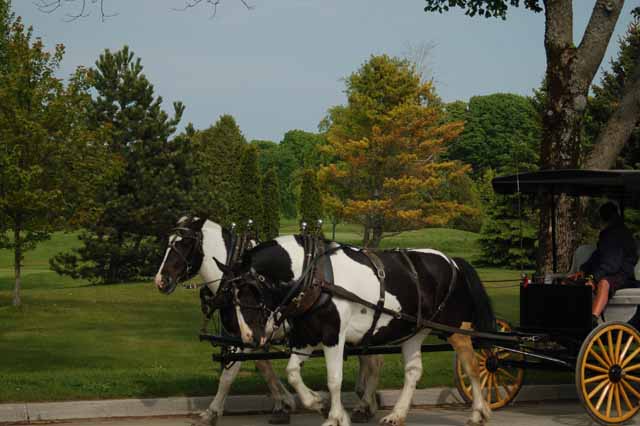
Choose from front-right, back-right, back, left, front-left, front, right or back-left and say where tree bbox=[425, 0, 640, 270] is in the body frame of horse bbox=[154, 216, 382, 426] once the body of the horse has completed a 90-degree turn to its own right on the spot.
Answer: front-right

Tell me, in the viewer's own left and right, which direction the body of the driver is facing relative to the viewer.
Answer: facing to the left of the viewer

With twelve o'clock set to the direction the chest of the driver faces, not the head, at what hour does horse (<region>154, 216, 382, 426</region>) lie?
The horse is roughly at 11 o'clock from the driver.

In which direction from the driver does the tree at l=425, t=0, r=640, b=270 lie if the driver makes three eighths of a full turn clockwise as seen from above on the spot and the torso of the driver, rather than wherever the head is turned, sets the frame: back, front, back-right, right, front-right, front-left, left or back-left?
front-left

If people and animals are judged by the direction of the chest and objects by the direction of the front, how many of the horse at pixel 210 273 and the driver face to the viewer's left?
2

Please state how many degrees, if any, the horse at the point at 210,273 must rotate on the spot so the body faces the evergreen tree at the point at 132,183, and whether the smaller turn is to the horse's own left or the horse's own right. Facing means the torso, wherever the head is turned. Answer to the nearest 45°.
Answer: approximately 90° to the horse's own right

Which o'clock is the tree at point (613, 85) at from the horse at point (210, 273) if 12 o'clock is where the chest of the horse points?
The tree is roughly at 4 o'clock from the horse.

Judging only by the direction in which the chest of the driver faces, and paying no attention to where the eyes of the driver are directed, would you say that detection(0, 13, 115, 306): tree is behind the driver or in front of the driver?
in front

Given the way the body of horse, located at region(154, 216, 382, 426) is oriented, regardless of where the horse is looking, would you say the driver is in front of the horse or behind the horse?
behind

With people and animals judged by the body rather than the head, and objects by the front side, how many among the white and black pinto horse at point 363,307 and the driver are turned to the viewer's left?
2

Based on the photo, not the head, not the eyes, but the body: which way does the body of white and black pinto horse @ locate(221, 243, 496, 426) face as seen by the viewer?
to the viewer's left

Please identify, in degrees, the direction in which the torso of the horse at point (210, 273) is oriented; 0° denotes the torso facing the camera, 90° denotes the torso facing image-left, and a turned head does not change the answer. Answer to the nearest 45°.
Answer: approximately 90°

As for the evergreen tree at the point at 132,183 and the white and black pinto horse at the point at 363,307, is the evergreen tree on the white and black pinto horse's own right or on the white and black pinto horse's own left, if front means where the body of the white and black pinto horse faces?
on the white and black pinto horse's own right
